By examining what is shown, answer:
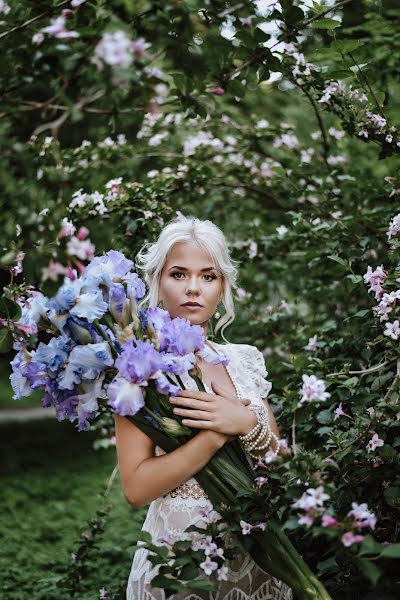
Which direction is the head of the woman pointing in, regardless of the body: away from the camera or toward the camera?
toward the camera

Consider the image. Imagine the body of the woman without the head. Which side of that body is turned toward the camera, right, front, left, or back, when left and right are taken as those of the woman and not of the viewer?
front
